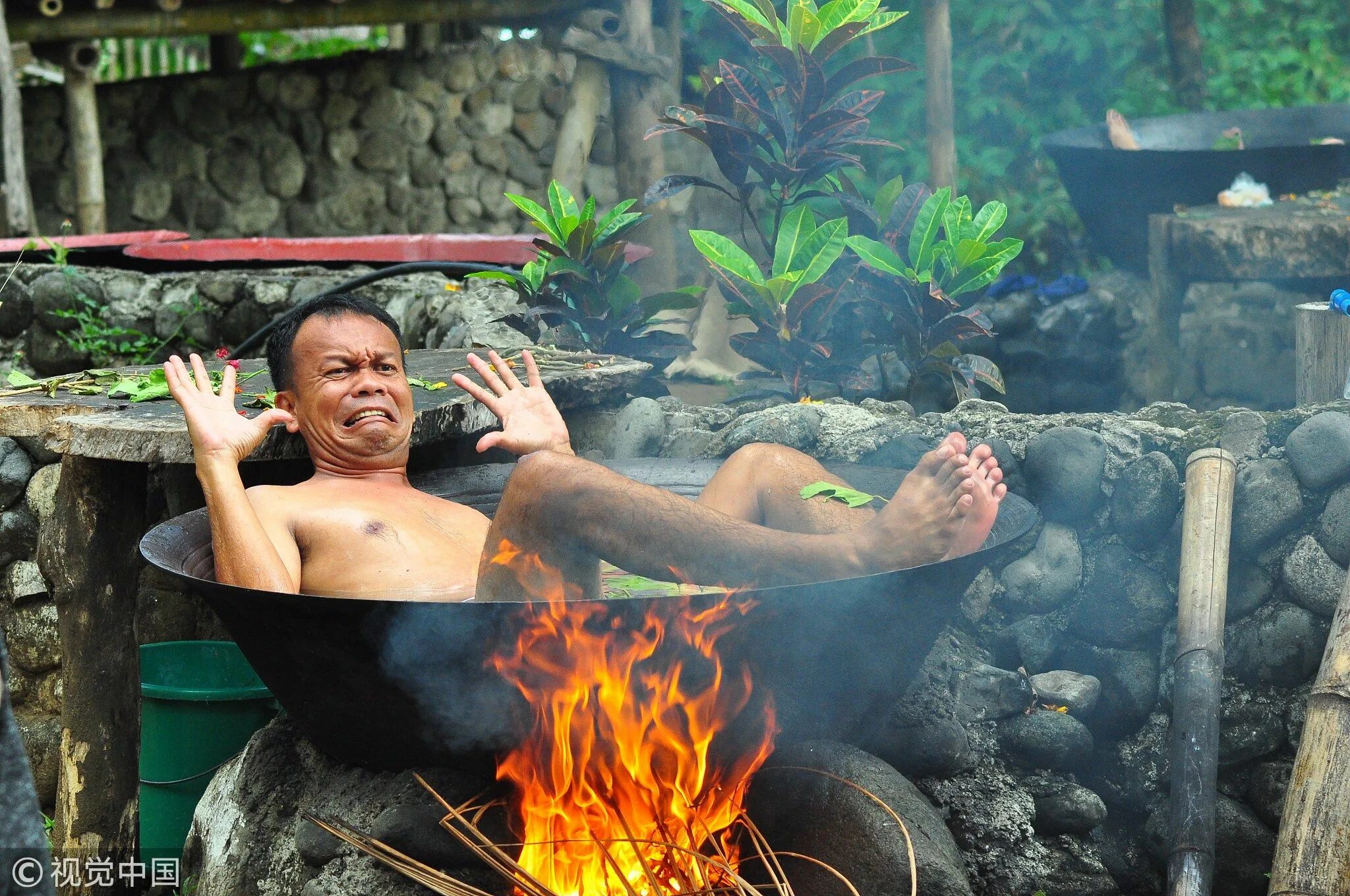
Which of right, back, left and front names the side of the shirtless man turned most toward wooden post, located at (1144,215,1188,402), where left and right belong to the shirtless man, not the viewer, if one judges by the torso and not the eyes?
left

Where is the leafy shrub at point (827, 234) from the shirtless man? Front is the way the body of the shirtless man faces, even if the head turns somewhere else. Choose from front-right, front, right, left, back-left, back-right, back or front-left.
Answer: left

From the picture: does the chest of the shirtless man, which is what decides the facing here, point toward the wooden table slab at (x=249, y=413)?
no

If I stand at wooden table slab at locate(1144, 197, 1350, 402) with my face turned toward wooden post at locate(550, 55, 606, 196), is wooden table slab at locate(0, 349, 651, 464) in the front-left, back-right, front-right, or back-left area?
front-left

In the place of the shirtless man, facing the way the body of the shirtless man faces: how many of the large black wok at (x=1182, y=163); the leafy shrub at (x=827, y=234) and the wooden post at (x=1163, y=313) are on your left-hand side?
3

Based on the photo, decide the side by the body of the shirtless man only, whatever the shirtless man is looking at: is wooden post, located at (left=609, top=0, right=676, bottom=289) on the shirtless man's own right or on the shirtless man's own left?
on the shirtless man's own left

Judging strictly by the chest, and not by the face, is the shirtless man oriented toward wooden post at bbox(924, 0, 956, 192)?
no

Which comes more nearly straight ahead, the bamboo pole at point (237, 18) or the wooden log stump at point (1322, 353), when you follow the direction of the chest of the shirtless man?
the wooden log stump

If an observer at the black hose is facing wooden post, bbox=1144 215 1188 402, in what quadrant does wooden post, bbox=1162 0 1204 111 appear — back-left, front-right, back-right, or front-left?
front-left

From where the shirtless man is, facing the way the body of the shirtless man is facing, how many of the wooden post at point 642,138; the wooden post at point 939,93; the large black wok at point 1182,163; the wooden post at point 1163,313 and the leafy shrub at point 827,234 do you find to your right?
0

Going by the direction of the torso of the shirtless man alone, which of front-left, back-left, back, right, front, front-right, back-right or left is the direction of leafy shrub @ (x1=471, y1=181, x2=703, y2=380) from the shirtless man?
back-left

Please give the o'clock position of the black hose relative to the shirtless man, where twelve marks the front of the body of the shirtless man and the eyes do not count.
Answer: The black hose is roughly at 7 o'clock from the shirtless man.

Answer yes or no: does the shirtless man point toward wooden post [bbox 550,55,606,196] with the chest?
no

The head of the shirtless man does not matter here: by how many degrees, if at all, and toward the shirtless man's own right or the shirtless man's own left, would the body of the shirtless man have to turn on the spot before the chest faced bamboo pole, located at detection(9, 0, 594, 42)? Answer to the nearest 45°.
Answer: approximately 135° to the shirtless man's own left

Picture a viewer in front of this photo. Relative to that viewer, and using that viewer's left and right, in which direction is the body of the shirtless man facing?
facing the viewer and to the right of the viewer

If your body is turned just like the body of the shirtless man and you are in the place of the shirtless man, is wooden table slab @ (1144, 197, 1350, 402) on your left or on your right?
on your left

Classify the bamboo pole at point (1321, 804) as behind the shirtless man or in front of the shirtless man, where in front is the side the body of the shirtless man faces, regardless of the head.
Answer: in front
